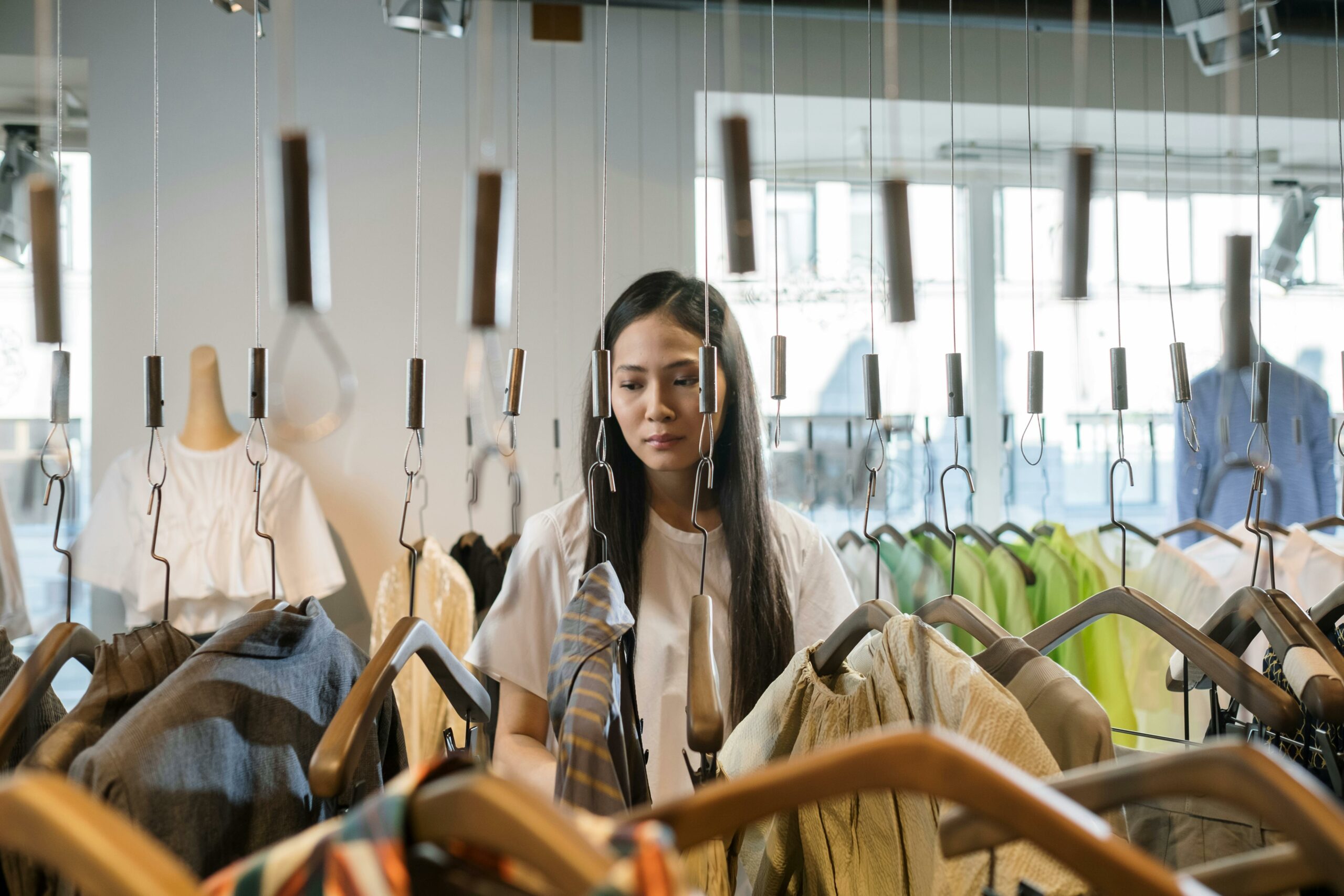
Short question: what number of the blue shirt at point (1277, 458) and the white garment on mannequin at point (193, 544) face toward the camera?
2

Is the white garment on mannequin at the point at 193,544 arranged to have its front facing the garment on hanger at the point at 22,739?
yes

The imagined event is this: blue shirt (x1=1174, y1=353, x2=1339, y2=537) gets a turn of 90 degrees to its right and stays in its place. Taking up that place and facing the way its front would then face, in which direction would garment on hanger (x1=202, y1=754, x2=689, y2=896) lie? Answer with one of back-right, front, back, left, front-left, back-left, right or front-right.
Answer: left

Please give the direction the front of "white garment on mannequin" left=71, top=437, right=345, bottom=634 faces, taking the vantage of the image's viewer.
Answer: facing the viewer

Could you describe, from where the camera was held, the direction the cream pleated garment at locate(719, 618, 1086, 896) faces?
facing the viewer and to the left of the viewer

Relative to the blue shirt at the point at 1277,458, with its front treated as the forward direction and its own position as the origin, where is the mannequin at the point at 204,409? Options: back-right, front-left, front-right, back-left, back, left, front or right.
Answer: front-right

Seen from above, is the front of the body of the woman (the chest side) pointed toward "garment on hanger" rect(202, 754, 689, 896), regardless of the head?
yes

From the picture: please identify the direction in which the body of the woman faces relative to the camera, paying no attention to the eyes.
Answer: toward the camera

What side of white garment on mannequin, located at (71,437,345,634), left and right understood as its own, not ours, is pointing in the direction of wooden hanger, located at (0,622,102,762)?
front

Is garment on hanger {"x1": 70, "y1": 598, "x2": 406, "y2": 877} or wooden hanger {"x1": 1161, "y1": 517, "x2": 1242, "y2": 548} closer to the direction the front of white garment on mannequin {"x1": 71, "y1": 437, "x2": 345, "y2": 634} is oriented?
the garment on hanger

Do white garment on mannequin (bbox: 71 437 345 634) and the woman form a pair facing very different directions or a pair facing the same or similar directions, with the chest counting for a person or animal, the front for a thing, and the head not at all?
same or similar directions

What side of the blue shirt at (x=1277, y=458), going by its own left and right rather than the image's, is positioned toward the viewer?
front
